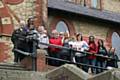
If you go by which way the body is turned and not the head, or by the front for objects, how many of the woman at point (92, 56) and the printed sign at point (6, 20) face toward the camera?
2

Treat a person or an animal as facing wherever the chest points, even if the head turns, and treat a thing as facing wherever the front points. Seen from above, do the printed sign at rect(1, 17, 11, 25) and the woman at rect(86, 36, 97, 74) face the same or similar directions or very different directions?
same or similar directions

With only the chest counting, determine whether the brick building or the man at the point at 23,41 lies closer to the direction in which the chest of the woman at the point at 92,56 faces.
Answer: the man

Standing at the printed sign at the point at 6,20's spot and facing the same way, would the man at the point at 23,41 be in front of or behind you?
in front

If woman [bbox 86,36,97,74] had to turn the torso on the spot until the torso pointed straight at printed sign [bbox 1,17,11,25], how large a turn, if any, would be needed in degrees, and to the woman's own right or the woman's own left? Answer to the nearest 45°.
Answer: approximately 135° to the woman's own right

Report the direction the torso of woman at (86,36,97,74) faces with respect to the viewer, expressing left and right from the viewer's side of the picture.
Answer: facing the viewer

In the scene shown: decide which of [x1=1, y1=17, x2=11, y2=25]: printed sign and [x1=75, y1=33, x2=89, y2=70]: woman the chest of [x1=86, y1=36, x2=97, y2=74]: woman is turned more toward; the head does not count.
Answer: the woman

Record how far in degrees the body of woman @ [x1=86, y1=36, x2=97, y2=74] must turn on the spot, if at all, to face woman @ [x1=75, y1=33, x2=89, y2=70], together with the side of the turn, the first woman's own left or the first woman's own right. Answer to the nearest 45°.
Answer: approximately 90° to the first woman's own right

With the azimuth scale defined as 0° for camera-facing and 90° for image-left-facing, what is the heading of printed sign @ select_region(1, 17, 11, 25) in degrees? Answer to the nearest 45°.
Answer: approximately 0°
